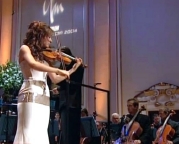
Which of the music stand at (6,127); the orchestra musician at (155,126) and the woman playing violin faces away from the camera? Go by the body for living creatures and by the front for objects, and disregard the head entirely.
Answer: the music stand

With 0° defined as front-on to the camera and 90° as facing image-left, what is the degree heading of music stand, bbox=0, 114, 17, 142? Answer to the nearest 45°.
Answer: approximately 180°

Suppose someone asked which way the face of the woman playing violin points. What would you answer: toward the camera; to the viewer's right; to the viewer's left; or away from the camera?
to the viewer's right

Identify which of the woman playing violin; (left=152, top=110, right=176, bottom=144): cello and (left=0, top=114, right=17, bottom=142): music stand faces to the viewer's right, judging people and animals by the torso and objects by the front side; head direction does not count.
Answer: the woman playing violin

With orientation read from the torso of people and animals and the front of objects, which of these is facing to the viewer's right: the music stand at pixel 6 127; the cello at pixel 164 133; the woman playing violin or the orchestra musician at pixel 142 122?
the woman playing violin

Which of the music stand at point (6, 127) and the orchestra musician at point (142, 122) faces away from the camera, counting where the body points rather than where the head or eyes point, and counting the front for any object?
the music stand

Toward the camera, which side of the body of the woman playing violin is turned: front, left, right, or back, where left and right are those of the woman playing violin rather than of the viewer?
right

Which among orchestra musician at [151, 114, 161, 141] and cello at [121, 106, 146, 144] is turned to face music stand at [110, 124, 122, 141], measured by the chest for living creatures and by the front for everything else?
the orchestra musician

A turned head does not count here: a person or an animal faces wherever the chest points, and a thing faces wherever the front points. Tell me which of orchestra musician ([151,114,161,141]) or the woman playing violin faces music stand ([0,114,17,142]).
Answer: the orchestra musician

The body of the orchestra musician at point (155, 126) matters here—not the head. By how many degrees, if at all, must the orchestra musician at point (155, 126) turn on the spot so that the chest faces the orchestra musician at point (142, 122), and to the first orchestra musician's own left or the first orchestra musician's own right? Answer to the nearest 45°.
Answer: approximately 45° to the first orchestra musician's own left
